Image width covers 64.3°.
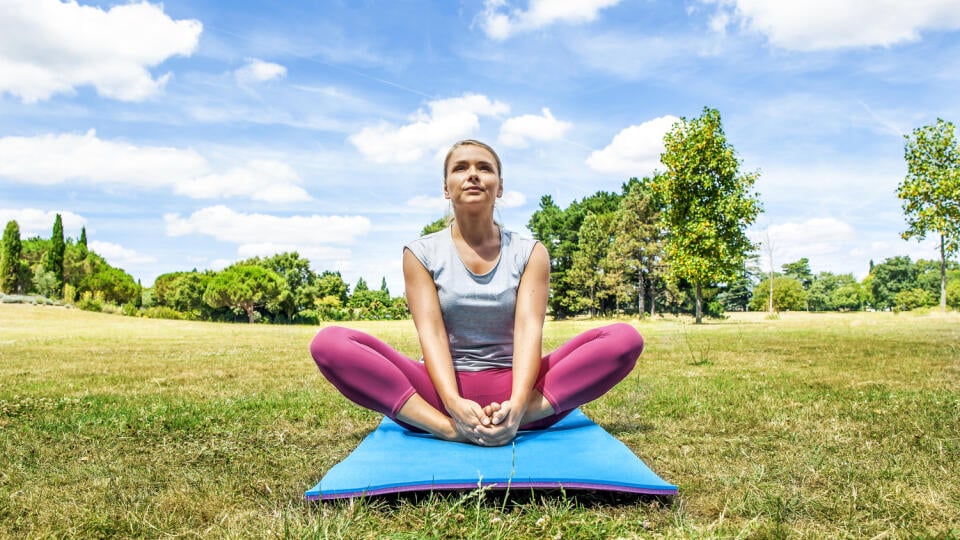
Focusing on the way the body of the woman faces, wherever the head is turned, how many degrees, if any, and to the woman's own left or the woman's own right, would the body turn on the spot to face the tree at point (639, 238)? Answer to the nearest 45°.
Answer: approximately 180°

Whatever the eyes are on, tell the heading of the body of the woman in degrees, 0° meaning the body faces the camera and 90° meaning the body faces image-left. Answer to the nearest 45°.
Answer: approximately 0°

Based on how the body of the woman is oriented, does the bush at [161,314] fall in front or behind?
behind

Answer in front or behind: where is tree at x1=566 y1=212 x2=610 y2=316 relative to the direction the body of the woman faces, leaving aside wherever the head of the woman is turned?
behind

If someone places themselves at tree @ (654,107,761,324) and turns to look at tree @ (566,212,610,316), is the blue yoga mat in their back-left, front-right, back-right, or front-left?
back-left

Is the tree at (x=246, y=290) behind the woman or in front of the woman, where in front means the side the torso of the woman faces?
behind

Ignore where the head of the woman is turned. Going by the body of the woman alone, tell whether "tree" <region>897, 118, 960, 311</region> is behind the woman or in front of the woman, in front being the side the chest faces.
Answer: behind

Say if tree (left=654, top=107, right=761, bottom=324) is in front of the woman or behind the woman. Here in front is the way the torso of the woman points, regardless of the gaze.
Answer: behind
